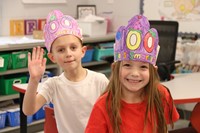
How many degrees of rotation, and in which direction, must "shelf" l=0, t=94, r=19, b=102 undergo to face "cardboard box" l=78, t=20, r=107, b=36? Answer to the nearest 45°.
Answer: approximately 90° to its left

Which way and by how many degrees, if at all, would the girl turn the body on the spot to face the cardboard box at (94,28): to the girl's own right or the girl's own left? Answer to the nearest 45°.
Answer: approximately 180°

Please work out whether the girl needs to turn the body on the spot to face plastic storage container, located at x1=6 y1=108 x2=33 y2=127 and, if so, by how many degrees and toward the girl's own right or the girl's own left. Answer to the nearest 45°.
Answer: approximately 135° to the girl's own right

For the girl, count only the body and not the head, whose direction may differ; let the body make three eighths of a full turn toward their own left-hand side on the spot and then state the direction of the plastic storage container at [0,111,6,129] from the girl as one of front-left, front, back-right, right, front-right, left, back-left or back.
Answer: left

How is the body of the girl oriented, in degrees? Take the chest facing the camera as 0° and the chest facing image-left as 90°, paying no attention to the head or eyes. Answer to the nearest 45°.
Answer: approximately 0°

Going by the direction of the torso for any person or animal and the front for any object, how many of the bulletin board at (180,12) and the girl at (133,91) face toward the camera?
2

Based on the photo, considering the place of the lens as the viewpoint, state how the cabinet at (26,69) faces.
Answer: facing the viewer and to the right of the viewer

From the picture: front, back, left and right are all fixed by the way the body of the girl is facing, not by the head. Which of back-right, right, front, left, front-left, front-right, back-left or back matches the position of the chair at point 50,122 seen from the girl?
back-right
